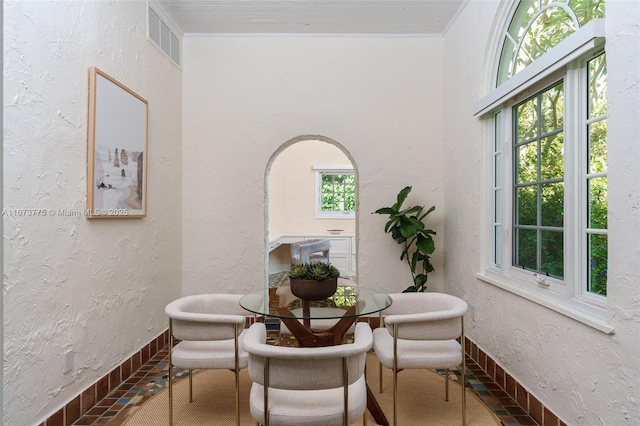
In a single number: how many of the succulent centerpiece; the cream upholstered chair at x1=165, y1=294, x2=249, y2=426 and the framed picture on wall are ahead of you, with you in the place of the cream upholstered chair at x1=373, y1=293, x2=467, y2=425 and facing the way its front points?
3

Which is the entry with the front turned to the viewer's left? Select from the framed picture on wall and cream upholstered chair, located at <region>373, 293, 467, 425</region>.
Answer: the cream upholstered chair

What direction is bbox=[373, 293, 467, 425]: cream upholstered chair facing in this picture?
to the viewer's left

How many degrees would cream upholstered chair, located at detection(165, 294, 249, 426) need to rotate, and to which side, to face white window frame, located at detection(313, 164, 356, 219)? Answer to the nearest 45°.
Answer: approximately 45° to its left

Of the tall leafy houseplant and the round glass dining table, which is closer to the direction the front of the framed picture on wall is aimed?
the round glass dining table

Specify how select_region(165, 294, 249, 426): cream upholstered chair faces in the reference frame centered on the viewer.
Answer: facing to the right of the viewer

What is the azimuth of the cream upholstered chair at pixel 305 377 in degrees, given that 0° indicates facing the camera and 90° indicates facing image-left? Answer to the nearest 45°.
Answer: approximately 180°

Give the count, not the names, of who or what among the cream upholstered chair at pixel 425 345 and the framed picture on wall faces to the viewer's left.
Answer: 1
